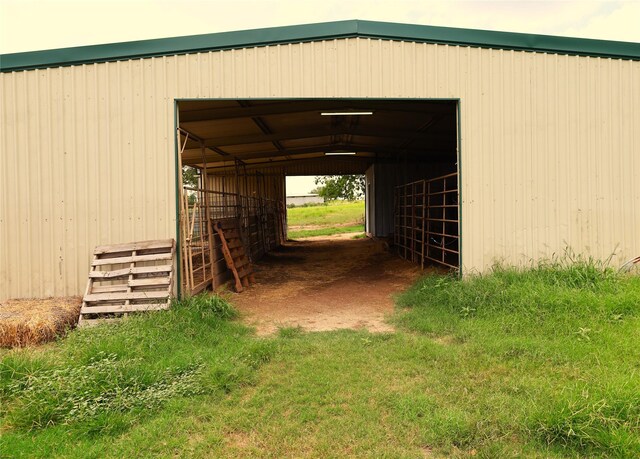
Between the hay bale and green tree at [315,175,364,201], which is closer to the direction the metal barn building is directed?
the hay bale

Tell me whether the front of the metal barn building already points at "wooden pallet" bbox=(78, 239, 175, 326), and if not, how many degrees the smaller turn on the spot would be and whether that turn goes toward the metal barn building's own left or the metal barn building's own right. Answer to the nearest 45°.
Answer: approximately 90° to the metal barn building's own right

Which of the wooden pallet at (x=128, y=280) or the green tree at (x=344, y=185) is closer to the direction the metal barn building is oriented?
the wooden pallet

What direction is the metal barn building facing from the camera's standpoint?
toward the camera

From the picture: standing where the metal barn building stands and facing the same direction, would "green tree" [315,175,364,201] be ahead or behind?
behind
